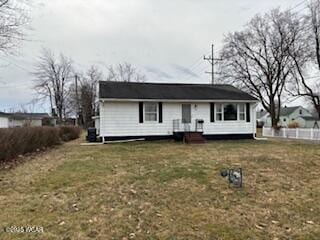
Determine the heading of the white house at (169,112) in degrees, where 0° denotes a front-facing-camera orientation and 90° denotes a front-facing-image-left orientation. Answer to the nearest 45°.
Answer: approximately 0°

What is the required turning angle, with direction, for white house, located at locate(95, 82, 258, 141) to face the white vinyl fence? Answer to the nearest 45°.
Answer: approximately 135° to its left

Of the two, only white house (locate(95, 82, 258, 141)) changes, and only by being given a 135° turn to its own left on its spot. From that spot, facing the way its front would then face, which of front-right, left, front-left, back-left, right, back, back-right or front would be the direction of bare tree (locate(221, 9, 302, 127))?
front

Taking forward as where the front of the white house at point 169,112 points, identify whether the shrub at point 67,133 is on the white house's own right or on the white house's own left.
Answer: on the white house's own right

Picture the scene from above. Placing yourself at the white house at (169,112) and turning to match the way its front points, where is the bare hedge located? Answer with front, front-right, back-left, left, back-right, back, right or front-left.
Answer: front-right
